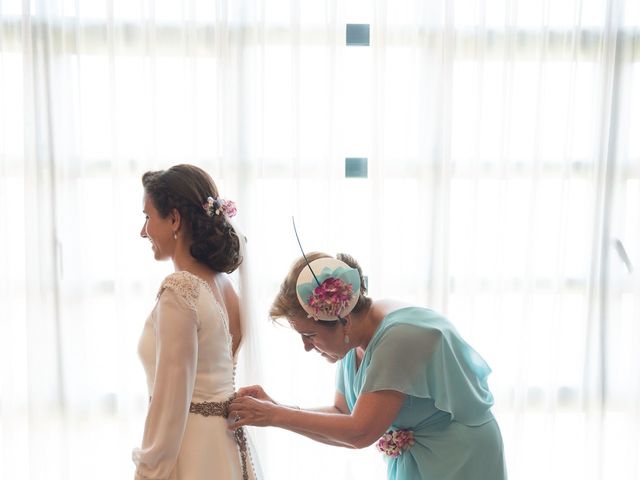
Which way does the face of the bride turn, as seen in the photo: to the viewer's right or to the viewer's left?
to the viewer's left

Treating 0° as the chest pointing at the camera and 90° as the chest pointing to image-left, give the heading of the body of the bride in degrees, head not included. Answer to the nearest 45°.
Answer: approximately 135°

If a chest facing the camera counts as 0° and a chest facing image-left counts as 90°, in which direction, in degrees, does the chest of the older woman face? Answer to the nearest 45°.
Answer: approximately 90°
